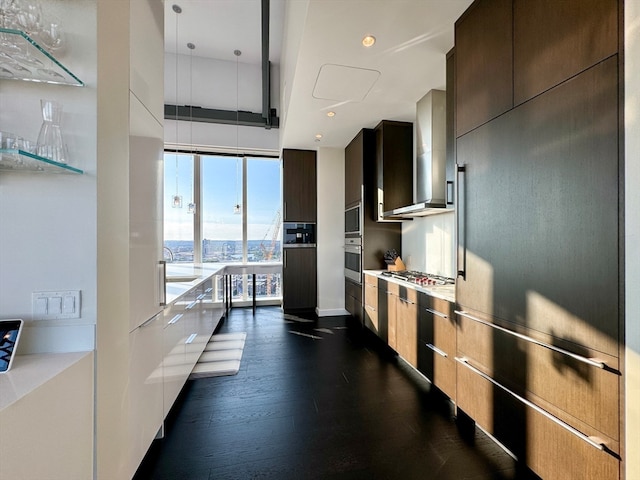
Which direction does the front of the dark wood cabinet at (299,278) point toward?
toward the camera

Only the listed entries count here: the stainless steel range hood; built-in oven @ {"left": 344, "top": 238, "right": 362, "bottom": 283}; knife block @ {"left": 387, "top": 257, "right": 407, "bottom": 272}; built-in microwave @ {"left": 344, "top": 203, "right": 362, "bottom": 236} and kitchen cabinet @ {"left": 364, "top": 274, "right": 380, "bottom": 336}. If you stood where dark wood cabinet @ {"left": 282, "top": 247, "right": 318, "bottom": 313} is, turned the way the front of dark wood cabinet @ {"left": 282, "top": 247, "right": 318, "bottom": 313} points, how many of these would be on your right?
0

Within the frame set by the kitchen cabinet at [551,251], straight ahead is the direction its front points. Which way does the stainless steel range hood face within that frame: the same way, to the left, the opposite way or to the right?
the same way

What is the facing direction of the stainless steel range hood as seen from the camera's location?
facing the viewer and to the left of the viewer

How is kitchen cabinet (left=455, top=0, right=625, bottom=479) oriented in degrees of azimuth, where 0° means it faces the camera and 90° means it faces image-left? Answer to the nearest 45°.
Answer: approximately 45°

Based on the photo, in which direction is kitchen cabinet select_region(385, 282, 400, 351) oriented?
to the viewer's left

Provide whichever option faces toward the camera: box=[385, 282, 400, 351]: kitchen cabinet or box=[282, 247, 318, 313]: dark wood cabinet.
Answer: the dark wood cabinet

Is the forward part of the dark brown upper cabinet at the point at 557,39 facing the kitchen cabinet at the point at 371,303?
no

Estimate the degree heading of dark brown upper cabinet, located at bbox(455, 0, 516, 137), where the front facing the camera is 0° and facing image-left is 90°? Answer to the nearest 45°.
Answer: approximately 45°

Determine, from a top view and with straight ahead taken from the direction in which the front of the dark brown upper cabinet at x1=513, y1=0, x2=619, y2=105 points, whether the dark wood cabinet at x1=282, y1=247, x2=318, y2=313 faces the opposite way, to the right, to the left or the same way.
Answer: to the left

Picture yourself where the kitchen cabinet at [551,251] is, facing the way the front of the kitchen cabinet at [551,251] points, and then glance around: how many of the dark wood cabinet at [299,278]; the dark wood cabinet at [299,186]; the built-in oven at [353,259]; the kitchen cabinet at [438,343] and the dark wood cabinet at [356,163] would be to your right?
5

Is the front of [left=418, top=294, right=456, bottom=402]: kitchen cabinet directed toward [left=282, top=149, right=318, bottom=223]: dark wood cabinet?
no

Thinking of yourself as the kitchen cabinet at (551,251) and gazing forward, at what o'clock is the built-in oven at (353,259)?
The built-in oven is roughly at 3 o'clock from the kitchen cabinet.

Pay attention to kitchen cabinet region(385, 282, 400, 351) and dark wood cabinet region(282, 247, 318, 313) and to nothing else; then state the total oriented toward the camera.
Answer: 1

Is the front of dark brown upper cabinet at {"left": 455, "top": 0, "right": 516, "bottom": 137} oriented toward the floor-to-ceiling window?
no

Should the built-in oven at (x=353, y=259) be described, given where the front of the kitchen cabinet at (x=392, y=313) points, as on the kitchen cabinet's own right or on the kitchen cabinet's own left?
on the kitchen cabinet's own right

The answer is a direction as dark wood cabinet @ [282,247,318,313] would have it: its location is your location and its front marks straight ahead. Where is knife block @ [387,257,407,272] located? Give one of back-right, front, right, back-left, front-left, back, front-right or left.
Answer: front-left

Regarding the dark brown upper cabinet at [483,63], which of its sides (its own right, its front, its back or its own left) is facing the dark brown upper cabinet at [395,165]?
right
